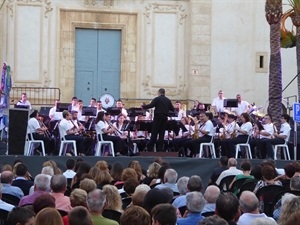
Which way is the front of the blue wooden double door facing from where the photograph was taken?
facing the viewer

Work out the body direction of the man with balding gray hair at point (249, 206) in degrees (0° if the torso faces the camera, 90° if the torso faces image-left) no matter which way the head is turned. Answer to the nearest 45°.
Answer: approximately 180°

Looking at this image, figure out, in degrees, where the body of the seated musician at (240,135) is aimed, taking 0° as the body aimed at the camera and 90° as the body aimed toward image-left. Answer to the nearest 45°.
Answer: approximately 90°

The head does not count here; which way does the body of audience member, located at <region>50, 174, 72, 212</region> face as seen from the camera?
away from the camera

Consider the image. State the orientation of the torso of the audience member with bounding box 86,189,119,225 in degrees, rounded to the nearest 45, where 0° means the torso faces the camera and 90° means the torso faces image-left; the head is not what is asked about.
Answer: approximately 180°

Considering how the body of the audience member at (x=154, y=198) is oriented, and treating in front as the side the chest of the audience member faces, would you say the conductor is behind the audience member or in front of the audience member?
in front

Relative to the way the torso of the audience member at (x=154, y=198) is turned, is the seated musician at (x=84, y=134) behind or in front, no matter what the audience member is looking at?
in front

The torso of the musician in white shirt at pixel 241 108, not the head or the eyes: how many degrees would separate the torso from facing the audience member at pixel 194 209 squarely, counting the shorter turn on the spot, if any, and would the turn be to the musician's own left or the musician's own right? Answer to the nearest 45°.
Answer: approximately 45° to the musician's own left

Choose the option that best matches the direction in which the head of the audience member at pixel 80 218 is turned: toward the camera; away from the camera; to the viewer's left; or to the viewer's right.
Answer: away from the camera

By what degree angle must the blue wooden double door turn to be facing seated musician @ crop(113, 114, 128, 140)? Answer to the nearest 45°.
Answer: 0° — it already faces them

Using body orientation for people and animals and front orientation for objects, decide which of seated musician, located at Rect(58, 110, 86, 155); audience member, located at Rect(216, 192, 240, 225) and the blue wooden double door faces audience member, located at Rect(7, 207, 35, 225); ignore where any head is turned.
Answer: the blue wooden double door

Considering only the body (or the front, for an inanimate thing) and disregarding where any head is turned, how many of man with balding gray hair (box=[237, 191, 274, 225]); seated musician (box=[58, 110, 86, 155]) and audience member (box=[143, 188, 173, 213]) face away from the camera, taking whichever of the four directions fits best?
2

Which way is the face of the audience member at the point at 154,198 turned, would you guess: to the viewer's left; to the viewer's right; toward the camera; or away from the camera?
away from the camera

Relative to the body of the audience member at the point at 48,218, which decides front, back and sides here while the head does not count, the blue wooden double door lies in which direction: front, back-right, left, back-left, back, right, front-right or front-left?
front

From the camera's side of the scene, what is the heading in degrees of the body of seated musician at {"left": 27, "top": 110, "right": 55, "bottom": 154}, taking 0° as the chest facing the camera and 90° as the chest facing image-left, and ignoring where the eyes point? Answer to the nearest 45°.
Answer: approximately 270°

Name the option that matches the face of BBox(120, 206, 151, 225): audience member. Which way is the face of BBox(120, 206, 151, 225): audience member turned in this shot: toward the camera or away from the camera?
away from the camera
